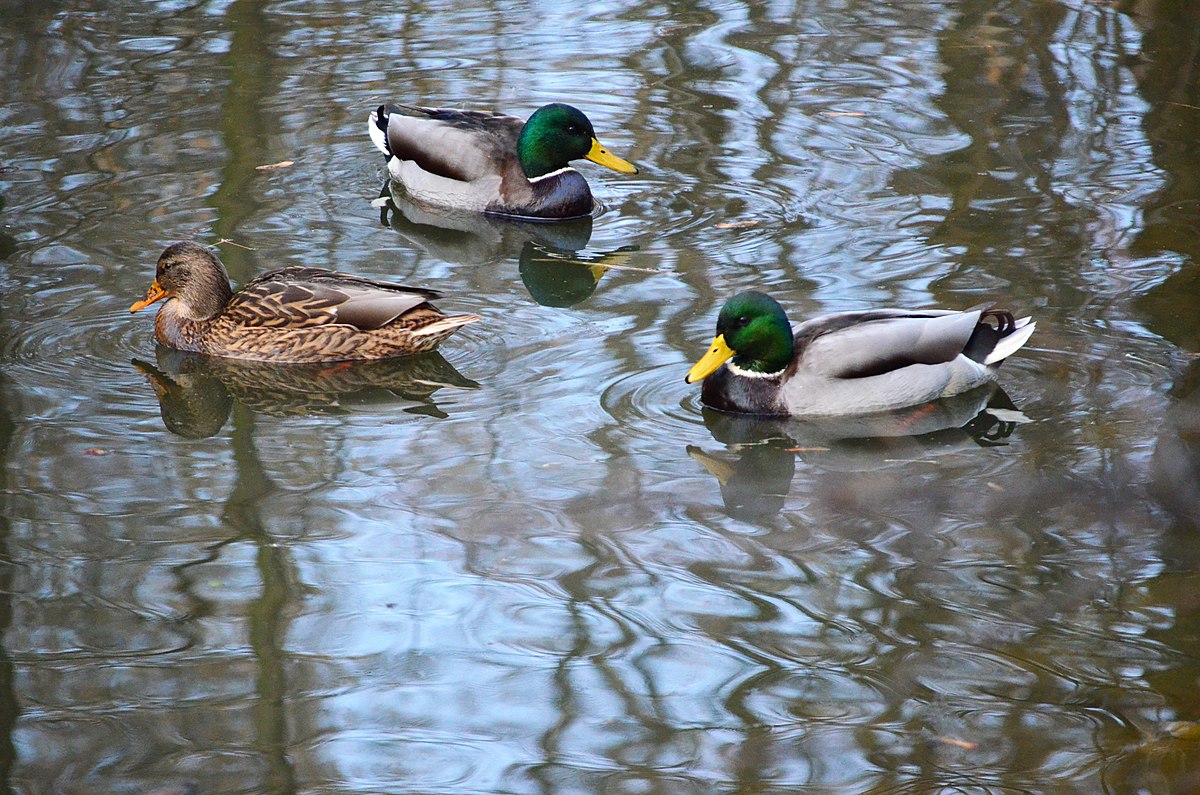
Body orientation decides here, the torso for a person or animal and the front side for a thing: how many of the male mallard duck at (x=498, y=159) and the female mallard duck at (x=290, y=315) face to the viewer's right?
1

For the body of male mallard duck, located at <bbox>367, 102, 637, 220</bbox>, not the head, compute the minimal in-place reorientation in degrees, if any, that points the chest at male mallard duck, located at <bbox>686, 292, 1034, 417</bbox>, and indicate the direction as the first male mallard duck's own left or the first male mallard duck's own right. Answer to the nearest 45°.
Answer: approximately 90° to the first male mallard duck's own right

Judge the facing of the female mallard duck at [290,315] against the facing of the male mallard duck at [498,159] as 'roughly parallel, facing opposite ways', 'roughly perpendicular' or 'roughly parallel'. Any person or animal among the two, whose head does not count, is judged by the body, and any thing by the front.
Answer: roughly parallel, facing opposite ways

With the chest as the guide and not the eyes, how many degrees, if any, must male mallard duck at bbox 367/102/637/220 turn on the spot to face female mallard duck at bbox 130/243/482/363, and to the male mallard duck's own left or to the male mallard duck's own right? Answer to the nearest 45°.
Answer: approximately 90° to the male mallard duck's own right

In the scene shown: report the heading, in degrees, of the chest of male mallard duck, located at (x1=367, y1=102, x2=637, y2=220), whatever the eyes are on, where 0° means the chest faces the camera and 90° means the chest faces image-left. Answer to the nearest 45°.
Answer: approximately 270°

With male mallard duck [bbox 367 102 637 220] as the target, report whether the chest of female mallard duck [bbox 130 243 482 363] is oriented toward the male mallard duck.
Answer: no

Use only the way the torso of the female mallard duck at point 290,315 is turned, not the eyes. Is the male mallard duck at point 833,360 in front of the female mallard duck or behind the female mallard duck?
behind

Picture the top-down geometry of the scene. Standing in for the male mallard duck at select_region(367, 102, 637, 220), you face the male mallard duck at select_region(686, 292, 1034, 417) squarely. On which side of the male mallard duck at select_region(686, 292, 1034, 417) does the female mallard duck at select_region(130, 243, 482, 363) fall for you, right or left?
right

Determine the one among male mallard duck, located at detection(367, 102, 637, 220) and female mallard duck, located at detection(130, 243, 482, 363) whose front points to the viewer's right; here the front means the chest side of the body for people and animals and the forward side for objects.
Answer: the male mallard duck

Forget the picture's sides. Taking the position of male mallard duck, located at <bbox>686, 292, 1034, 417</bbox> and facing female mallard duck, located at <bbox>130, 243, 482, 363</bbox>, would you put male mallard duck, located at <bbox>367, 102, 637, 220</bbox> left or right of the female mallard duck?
right

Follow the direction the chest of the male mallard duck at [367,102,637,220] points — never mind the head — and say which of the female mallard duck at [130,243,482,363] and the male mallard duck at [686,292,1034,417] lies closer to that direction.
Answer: the male mallard duck

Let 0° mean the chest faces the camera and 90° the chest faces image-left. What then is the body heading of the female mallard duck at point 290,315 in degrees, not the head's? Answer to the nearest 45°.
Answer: approximately 90°
